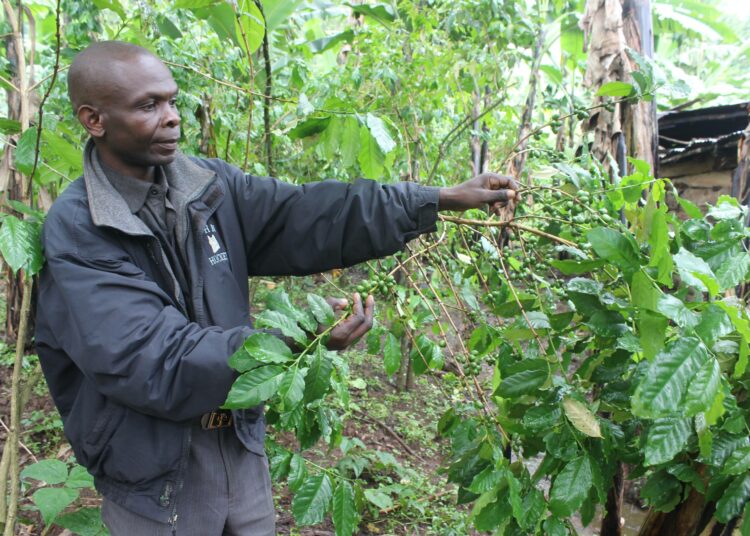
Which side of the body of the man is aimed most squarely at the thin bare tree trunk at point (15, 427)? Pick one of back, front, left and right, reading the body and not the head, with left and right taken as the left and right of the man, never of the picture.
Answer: back

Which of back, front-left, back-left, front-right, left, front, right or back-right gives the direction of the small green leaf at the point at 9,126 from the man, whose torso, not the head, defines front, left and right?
back

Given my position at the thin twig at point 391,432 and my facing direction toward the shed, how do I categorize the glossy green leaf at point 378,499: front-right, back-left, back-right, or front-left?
back-right

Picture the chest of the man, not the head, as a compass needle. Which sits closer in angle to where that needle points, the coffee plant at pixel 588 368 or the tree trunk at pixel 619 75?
the coffee plant

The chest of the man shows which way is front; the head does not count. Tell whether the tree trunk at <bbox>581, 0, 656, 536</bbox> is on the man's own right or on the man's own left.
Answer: on the man's own left

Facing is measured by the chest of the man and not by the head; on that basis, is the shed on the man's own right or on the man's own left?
on the man's own left

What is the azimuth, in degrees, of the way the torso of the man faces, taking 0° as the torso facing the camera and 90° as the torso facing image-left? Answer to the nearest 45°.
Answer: approximately 315°
